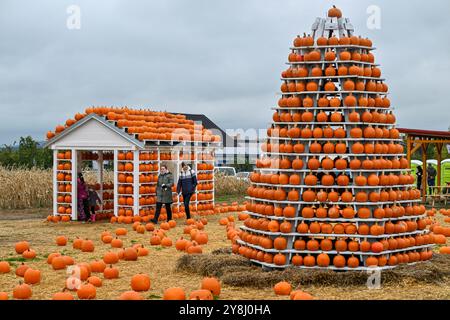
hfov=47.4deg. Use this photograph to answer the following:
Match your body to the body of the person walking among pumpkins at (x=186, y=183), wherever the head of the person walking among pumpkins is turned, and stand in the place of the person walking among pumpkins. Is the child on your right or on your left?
on your right

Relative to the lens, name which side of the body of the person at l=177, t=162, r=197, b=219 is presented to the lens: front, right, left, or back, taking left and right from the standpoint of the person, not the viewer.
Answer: front

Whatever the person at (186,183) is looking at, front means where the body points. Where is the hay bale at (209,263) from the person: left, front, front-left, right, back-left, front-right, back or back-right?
front

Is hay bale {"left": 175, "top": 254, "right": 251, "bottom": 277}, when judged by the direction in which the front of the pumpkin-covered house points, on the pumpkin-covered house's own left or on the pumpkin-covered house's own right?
on the pumpkin-covered house's own left

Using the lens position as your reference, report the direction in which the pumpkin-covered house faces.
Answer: facing the viewer and to the left of the viewer

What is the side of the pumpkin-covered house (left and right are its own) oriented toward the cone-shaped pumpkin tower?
left

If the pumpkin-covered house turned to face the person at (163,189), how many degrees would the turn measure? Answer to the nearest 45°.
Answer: approximately 90° to its left

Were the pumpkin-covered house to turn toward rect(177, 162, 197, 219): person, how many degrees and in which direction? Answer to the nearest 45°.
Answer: approximately 135° to its left

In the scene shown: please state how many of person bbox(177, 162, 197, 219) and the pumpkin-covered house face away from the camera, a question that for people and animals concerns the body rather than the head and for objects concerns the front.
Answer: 0
